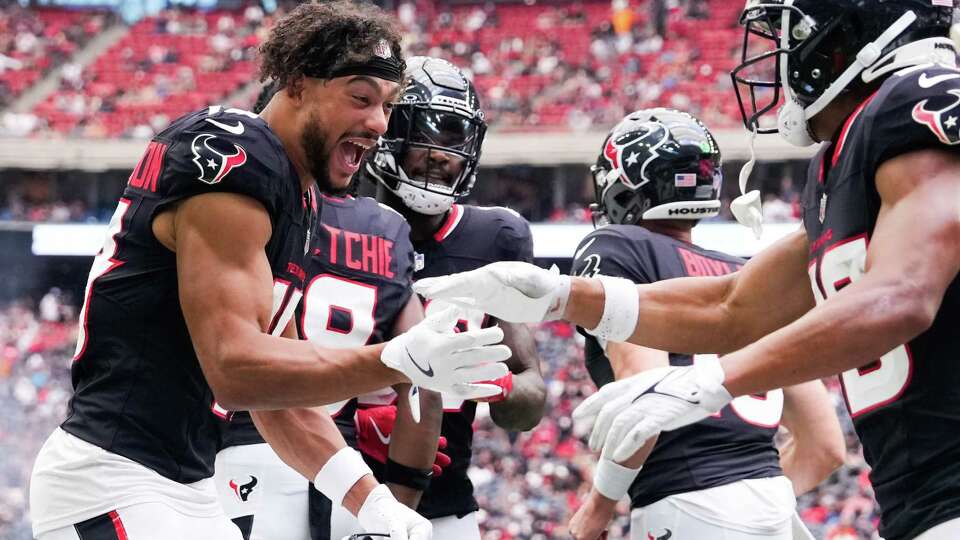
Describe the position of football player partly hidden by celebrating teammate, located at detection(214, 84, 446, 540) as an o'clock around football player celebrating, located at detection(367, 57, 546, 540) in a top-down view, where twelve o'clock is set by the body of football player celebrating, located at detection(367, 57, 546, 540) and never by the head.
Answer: football player partly hidden by celebrating teammate, located at detection(214, 84, 446, 540) is roughly at 1 o'clock from football player celebrating, located at detection(367, 57, 546, 540).

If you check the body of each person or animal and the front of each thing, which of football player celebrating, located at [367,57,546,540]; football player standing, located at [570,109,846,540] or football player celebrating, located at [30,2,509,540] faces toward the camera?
football player celebrating, located at [367,57,546,540]

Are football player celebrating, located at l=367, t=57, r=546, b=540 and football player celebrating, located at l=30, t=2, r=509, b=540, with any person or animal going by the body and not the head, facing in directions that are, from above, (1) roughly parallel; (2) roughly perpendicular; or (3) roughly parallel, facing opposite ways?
roughly perpendicular

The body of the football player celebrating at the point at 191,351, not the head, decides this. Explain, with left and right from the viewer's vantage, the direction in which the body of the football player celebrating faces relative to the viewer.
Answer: facing to the right of the viewer

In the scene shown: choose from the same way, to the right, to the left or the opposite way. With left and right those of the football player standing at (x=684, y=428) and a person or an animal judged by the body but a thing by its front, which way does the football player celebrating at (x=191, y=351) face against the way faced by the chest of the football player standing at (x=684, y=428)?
to the right

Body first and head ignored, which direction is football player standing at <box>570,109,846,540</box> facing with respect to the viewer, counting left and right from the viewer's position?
facing away from the viewer and to the left of the viewer

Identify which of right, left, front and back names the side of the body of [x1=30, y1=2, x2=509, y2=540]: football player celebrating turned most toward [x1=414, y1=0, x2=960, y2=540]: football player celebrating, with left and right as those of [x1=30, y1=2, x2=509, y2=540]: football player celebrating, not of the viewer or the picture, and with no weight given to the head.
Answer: front

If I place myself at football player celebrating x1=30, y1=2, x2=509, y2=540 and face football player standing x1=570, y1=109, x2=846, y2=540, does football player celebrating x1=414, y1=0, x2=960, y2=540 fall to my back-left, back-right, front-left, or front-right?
front-right

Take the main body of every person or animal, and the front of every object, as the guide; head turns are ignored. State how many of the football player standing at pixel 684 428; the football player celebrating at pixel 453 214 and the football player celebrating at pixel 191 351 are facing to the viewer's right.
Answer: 1

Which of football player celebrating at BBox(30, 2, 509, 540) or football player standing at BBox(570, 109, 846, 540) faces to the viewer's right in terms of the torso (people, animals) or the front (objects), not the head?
football player celebrating at BBox(30, 2, 509, 540)

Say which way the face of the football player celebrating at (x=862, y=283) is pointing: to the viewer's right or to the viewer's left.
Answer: to the viewer's left

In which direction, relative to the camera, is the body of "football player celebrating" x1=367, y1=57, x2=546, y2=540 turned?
toward the camera

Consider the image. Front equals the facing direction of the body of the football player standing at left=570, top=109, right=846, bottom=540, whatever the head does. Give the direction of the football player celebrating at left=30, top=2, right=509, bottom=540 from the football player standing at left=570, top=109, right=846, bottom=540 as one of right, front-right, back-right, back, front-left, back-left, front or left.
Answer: left

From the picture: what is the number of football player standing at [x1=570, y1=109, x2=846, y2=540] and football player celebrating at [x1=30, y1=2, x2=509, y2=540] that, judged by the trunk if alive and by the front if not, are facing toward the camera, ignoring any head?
0
